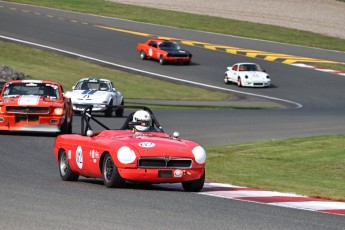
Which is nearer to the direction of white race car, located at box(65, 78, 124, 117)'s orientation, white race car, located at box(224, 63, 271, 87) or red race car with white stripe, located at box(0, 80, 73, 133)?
the red race car with white stripe

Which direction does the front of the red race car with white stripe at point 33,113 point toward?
toward the camera

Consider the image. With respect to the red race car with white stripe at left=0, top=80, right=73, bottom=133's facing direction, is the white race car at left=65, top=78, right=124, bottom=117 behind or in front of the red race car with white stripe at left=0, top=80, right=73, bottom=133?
behind

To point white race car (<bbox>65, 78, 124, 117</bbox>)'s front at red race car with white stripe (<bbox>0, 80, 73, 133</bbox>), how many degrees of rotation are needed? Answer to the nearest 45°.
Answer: approximately 45° to its left

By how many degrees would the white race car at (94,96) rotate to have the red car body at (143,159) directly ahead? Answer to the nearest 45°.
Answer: approximately 45° to its left

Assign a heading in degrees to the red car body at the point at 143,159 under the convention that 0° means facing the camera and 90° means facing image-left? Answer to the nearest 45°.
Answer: approximately 315°

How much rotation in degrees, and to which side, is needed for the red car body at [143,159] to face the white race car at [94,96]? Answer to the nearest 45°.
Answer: approximately 135° to its left

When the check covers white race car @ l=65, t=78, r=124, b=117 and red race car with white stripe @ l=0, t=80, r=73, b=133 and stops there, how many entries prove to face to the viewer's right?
0

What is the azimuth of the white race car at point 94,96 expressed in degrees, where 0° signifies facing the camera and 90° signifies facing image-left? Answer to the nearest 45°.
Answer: approximately 45°

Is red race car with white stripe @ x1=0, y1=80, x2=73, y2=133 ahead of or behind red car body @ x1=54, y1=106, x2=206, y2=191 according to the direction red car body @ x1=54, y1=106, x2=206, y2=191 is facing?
behind
